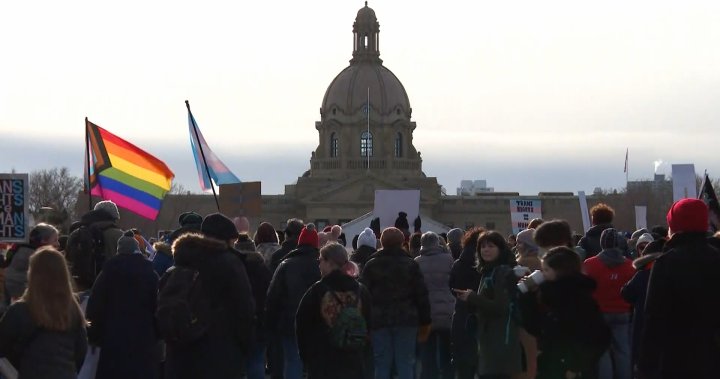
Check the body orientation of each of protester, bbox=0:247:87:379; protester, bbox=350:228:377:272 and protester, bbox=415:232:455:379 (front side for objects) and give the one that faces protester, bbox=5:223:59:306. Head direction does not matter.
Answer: protester, bbox=0:247:87:379

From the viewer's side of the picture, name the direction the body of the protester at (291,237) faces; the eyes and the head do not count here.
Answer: away from the camera

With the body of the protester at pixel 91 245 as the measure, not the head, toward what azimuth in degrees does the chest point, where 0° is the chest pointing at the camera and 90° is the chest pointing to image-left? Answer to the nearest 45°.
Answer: approximately 225°

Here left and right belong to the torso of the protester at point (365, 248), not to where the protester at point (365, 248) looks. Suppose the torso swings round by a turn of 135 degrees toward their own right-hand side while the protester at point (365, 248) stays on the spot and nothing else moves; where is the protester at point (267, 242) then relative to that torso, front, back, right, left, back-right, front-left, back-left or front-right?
back-right

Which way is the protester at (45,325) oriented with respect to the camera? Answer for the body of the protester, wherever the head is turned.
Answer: away from the camera

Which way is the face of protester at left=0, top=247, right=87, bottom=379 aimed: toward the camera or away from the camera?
away from the camera

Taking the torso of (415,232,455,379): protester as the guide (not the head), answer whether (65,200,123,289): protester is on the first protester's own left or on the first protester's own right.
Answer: on the first protester's own left

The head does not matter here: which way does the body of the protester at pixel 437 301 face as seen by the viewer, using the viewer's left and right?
facing away from the viewer

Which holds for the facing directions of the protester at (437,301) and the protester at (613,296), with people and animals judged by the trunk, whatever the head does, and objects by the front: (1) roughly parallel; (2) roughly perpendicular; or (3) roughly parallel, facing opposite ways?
roughly parallel

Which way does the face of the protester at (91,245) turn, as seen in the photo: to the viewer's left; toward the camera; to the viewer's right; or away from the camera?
away from the camera

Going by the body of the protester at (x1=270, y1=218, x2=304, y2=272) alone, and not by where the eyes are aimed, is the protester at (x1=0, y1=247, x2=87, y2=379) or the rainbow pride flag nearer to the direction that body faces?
the rainbow pride flag

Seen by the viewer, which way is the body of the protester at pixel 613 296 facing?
away from the camera

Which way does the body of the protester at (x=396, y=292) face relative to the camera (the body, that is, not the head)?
away from the camera
